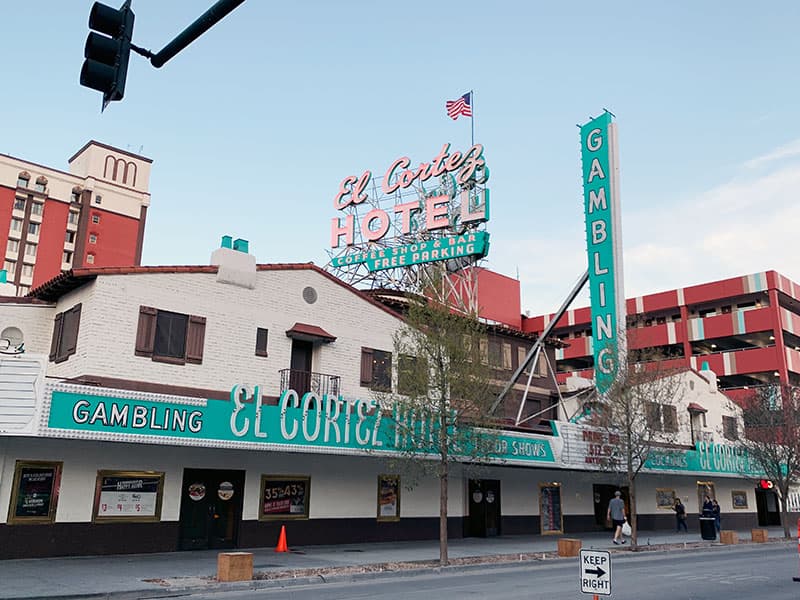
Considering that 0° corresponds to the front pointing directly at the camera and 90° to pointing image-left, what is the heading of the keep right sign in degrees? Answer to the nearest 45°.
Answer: approximately 0°

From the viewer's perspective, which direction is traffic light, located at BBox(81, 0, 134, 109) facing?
to the viewer's left

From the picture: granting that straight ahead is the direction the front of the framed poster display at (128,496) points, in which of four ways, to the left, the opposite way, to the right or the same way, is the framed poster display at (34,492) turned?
the same way

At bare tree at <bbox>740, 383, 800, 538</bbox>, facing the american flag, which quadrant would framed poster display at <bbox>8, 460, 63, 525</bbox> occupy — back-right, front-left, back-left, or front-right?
front-left

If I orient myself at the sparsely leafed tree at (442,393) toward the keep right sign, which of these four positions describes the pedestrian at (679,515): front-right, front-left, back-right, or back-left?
back-left

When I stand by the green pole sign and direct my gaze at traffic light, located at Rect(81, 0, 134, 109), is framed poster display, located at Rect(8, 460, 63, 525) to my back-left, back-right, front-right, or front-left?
front-right

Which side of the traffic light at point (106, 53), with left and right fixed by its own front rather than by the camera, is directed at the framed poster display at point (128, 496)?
right

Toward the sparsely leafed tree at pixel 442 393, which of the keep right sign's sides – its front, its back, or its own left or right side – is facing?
back

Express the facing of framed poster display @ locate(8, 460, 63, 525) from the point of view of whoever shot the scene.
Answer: facing the viewer

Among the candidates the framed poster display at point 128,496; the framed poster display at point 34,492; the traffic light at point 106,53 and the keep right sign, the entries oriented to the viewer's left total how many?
1

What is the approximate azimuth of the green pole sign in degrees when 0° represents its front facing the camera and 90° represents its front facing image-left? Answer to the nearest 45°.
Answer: approximately 45°

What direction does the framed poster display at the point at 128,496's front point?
toward the camera

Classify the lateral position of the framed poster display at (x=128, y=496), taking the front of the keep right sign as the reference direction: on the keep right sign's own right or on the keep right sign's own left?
on the keep right sign's own right

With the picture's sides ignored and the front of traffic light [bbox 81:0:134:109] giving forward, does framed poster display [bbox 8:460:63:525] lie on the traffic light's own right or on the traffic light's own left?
on the traffic light's own right
